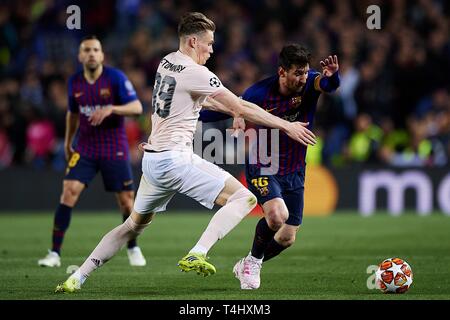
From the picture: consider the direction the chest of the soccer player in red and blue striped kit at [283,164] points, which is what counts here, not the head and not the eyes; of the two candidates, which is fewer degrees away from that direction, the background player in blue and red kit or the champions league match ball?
the champions league match ball

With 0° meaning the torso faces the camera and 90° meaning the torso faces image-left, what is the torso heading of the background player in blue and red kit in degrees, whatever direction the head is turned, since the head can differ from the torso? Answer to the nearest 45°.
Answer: approximately 0°

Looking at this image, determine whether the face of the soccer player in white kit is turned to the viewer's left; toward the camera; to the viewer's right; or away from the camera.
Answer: to the viewer's right

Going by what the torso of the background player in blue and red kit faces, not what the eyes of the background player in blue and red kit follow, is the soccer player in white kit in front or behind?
in front

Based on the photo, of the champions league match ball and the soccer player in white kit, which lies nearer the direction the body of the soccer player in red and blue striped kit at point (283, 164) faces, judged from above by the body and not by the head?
the champions league match ball

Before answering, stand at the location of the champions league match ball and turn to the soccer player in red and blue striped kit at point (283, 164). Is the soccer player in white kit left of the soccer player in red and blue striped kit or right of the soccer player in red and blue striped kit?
left

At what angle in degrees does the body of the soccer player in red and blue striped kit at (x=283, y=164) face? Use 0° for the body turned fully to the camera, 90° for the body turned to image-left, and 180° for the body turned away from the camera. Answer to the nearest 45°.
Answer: approximately 315°

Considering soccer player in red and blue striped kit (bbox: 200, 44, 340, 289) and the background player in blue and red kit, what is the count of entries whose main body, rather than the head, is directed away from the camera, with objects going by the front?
0

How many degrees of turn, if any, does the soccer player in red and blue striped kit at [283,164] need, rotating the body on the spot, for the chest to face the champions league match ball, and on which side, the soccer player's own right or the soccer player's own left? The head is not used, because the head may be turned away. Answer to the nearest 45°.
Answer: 0° — they already face it

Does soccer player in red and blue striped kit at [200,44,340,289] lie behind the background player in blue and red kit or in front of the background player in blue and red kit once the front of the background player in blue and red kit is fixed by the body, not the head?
in front

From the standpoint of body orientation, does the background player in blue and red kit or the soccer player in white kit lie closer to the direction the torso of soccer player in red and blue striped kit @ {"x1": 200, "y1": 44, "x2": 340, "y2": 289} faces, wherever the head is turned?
the soccer player in white kit

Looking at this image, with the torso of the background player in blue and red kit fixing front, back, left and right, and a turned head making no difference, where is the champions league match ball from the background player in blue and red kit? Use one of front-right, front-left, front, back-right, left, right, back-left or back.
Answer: front-left

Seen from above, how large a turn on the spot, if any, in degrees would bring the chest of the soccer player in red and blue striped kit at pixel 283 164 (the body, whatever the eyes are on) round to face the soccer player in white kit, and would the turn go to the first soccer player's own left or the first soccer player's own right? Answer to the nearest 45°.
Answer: approximately 90° to the first soccer player's own right

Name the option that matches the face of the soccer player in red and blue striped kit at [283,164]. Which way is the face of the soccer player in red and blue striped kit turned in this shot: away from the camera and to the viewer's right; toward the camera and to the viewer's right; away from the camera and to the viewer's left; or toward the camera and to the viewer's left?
toward the camera and to the viewer's right
